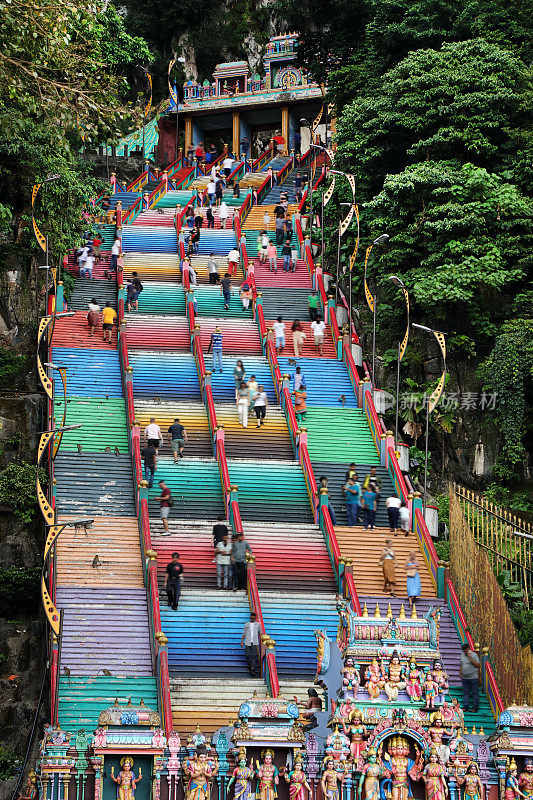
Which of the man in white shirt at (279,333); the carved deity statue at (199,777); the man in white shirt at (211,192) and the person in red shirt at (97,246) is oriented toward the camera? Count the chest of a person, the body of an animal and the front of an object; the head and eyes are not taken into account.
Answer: the carved deity statue

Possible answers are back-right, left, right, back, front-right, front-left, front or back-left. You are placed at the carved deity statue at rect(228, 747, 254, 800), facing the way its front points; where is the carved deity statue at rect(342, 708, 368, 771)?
left

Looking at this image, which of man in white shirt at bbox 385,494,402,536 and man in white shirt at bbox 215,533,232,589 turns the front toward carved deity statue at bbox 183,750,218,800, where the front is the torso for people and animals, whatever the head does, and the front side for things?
man in white shirt at bbox 215,533,232,589

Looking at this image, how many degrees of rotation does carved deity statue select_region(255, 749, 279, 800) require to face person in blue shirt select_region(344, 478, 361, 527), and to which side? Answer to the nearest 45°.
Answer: approximately 180°

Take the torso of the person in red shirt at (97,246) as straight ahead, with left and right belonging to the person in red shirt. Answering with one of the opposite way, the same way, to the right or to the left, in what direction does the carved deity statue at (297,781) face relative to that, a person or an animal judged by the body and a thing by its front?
the opposite way

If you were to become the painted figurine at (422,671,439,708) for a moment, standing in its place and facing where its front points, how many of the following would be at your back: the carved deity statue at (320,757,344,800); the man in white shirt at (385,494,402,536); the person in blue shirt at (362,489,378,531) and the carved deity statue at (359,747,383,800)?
2

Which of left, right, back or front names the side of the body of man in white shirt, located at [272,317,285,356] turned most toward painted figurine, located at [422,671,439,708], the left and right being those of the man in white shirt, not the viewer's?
back

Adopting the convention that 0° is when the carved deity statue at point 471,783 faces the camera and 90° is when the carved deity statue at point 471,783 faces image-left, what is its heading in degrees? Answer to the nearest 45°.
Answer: approximately 0°

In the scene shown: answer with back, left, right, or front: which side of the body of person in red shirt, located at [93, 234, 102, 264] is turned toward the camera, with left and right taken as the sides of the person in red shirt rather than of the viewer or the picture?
back

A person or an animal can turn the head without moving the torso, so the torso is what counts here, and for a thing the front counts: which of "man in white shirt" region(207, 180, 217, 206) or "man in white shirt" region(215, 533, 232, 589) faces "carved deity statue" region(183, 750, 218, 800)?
"man in white shirt" region(215, 533, 232, 589)

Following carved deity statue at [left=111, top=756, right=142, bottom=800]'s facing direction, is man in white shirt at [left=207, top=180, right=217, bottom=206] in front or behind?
behind

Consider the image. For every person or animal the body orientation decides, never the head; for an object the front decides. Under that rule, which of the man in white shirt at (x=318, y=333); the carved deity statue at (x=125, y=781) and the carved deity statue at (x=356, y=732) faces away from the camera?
the man in white shirt

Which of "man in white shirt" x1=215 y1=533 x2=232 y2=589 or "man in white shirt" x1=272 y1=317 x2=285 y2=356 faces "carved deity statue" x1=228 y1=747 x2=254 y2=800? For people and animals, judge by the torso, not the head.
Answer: "man in white shirt" x1=215 y1=533 x2=232 y2=589

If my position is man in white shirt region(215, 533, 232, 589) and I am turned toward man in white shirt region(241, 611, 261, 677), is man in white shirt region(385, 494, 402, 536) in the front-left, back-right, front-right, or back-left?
back-left
